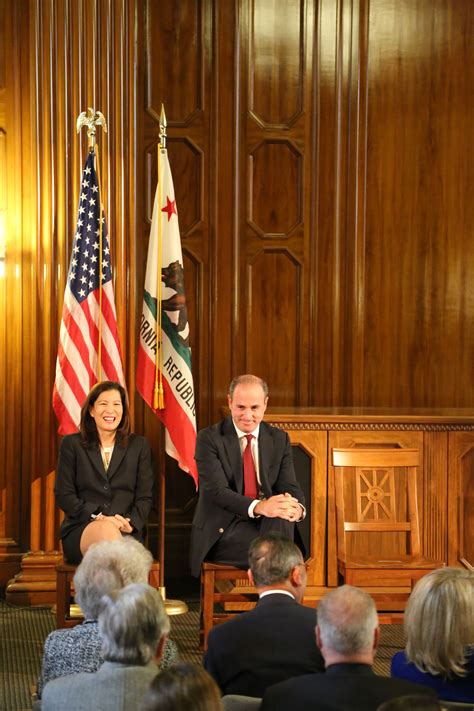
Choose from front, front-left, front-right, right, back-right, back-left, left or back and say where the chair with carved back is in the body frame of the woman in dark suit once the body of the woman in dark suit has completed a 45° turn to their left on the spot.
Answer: front-left

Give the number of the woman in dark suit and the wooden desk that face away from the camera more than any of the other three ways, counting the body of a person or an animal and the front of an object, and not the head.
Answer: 0

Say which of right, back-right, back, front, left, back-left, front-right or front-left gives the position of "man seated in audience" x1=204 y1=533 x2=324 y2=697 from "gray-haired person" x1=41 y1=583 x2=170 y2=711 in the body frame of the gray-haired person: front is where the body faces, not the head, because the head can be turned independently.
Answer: front-right

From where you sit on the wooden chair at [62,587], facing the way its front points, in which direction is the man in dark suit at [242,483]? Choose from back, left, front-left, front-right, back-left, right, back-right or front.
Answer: left

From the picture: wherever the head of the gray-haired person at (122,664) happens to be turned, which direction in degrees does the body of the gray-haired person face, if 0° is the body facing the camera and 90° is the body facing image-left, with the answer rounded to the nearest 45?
approximately 180°

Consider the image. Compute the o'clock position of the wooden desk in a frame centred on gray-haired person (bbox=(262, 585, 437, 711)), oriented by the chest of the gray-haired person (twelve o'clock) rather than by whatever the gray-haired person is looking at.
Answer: The wooden desk is roughly at 12 o'clock from the gray-haired person.

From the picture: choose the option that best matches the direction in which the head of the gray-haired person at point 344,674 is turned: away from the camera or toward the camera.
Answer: away from the camera

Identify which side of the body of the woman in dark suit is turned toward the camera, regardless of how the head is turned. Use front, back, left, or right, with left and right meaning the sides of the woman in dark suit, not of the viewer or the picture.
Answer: front

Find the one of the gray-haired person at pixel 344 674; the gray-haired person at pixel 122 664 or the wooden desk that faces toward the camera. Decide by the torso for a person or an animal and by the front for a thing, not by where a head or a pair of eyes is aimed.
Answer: the wooden desk

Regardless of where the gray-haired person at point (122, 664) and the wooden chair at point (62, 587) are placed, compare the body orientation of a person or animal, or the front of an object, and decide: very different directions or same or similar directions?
very different directions

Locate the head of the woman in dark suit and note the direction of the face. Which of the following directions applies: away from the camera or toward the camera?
toward the camera

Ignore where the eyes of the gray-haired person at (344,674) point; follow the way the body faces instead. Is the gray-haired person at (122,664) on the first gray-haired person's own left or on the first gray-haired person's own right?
on the first gray-haired person's own left

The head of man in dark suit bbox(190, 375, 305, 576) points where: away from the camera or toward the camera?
toward the camera

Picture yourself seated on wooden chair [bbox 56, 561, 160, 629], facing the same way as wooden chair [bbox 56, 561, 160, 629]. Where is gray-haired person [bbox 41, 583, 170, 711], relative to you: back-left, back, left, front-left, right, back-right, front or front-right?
front

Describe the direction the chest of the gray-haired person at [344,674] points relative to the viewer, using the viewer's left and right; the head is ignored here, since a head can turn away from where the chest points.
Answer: facing away from the viewer

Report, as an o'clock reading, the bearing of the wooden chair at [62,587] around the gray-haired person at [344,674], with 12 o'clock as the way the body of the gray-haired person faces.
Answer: The wooden chair is roughly at 11 o'clock from the gray-haired person.

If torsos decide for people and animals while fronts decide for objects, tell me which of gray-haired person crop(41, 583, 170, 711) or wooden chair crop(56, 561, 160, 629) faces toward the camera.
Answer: the wooden chair

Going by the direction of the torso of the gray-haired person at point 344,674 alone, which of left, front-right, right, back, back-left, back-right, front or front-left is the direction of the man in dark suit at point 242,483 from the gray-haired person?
front

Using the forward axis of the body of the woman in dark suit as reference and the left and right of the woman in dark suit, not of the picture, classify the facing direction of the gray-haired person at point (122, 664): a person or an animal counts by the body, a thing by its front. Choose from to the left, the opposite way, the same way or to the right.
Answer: the opposite way
